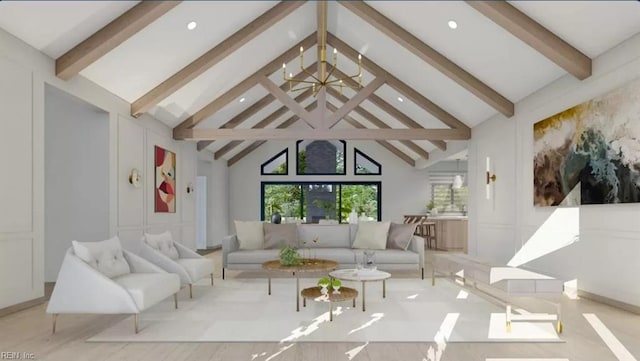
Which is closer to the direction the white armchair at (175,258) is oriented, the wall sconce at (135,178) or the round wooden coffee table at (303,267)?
the round wooden coffee table

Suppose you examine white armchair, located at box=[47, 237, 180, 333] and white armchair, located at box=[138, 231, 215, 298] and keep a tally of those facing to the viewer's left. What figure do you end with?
0

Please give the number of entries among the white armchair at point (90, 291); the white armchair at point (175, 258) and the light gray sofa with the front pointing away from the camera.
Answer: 0

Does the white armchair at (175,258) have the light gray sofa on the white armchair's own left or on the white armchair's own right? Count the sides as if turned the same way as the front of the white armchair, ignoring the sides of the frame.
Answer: on the white armchair's own left

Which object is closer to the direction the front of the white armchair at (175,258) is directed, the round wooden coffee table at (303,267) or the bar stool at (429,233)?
the round wooden coffee table

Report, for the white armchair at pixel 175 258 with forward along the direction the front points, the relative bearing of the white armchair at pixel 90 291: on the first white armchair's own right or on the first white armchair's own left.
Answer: on the first white armchair's own right

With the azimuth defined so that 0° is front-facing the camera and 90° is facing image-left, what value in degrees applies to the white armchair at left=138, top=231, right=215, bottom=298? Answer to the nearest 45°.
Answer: approximately 315°

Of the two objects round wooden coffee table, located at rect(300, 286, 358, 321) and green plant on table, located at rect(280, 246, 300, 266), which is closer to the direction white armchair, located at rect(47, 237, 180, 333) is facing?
the round wooden coffee table

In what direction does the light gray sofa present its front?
toward the camera

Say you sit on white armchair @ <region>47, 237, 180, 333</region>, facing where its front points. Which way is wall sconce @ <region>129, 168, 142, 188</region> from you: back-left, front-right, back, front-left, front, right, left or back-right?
back-left

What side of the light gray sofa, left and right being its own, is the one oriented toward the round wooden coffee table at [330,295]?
front

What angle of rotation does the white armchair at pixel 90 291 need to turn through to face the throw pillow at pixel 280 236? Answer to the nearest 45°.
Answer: approximately 90° to its left

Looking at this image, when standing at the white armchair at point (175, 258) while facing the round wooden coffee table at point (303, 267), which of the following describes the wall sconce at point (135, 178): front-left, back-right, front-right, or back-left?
back-left
